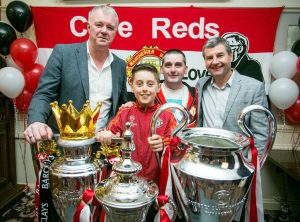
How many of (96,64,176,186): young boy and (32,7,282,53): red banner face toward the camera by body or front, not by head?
2

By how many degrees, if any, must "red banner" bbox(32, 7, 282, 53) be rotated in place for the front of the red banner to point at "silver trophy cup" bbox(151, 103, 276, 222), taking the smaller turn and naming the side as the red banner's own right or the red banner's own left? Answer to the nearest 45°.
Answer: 0° — it already faces it

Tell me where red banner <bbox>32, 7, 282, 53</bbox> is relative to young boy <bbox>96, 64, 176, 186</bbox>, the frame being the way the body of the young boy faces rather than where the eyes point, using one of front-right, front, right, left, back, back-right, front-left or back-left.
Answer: back

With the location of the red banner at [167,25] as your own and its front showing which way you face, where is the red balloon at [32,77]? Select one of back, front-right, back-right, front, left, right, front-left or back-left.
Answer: right

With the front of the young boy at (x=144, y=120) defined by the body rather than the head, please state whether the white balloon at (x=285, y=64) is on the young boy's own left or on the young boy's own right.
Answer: on the young boy's own left

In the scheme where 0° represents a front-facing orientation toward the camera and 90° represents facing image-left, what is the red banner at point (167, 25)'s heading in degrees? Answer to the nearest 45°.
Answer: approximately 0°

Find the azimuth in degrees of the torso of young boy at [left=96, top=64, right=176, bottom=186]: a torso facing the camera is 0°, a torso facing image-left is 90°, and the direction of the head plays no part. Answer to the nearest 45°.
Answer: approximately 0°

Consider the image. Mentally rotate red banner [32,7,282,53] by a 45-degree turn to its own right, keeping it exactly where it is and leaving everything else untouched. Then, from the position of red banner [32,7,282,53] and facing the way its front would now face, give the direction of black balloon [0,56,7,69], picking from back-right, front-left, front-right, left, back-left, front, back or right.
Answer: front-right

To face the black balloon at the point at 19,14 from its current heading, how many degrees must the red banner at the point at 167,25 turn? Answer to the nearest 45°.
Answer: approximately 90° to its right

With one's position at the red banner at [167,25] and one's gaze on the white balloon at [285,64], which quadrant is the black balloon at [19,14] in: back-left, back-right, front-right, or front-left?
back-right

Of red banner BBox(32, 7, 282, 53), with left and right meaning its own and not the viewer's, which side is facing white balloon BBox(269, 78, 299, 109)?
left

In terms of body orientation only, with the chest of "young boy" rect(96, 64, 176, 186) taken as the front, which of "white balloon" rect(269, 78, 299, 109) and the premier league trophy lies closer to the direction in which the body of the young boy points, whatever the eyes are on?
the premier league trophy

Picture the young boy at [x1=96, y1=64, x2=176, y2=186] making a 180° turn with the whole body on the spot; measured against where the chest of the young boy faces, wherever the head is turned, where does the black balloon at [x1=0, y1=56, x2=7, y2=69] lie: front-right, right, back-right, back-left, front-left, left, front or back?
front-left

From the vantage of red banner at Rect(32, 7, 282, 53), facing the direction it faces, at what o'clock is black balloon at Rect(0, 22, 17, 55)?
The black balloon is roughly at 3 o'clock from the red banner.
